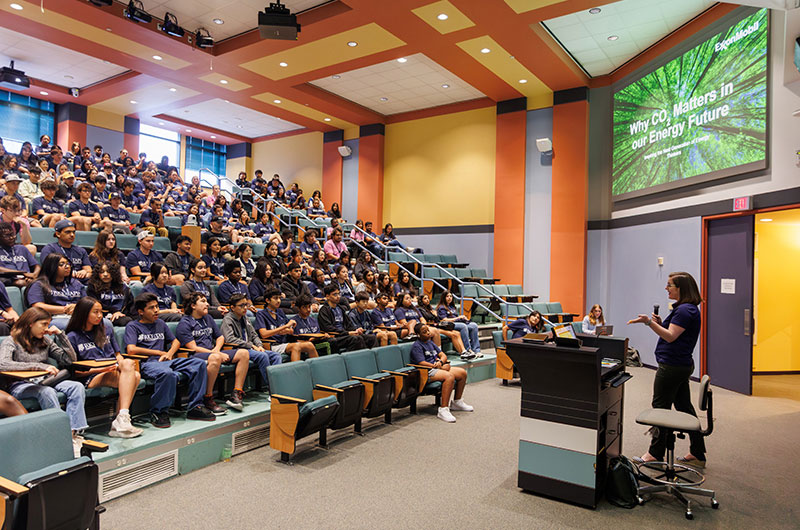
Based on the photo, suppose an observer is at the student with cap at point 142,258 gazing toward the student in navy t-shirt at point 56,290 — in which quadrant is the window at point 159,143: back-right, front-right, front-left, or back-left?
back-right

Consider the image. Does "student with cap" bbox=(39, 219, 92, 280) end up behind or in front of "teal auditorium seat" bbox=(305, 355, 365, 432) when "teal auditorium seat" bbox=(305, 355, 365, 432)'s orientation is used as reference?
behind

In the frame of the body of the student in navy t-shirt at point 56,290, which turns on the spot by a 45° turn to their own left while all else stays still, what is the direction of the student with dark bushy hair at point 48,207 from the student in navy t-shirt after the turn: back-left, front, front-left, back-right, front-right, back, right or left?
left

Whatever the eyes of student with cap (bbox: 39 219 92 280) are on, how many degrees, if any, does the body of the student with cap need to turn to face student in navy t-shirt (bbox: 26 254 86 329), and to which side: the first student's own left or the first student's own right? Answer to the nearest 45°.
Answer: approximately 45° to the first student's own right
